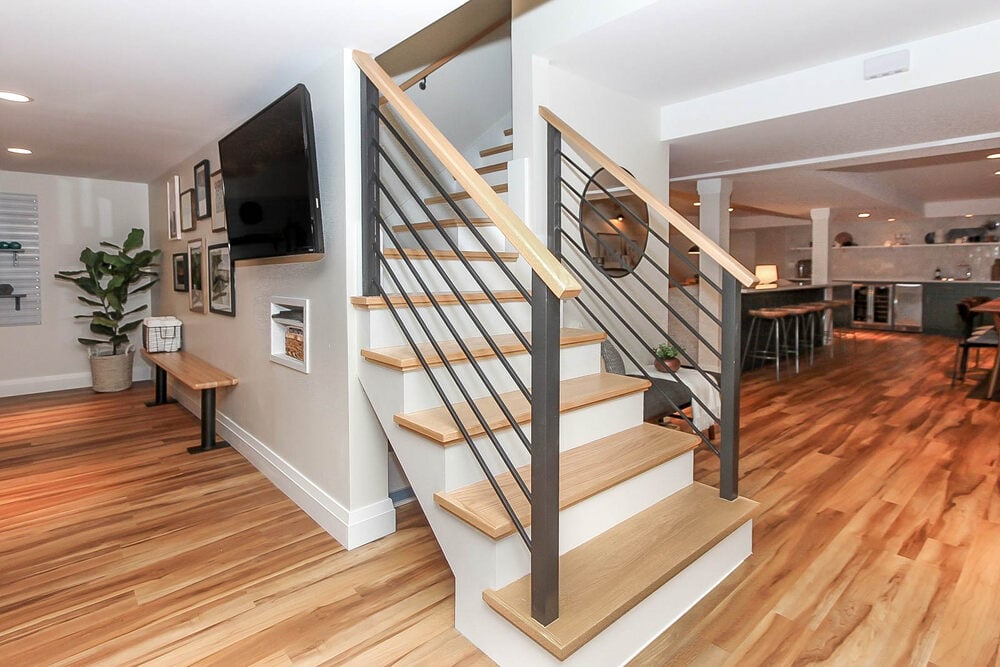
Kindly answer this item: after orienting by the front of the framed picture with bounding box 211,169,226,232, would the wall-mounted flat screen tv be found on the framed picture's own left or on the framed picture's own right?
on the framed picture's own left

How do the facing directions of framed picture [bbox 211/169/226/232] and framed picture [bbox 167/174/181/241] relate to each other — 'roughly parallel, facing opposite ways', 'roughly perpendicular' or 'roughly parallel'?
roughly parallel

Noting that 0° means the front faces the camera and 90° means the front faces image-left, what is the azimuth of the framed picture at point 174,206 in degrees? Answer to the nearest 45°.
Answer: approximately 90°

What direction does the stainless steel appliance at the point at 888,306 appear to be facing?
toward the camera

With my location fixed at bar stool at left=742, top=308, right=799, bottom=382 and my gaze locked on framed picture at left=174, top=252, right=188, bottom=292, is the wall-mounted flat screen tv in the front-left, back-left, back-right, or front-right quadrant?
front-left

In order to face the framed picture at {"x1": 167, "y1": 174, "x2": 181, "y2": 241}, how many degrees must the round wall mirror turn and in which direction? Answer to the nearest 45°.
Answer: approximately 135° to its right

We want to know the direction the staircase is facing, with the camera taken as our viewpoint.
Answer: facing the viewer and to the right of the viewer

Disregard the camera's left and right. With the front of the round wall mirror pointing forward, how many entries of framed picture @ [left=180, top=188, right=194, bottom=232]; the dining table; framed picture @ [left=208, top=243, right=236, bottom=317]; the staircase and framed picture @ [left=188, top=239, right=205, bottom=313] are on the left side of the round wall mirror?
1
